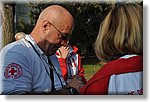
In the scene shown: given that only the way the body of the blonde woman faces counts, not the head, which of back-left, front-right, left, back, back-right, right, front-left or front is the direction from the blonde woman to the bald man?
left

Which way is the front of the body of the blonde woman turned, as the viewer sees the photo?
away from the camera

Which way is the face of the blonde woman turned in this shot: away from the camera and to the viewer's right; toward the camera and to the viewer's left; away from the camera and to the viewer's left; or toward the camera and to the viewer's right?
away from the camera and to the viewer's left
